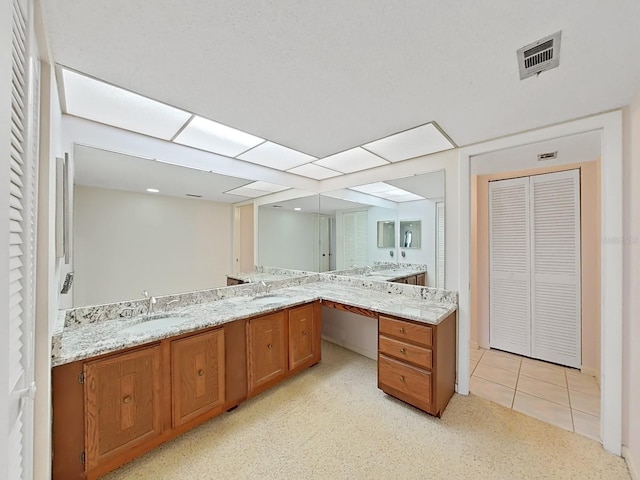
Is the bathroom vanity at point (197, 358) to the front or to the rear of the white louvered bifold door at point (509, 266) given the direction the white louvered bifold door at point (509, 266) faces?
to the front

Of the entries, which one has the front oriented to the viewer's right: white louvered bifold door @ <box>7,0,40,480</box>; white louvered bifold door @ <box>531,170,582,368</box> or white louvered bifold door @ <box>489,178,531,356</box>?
white louvered bifold door @ <box>7,0,40,480</box>

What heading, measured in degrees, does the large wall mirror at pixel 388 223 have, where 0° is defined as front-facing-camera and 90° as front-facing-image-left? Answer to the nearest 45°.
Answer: approximately 45°

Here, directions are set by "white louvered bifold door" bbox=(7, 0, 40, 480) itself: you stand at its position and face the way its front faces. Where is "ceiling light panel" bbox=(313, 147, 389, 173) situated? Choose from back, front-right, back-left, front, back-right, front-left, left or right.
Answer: front

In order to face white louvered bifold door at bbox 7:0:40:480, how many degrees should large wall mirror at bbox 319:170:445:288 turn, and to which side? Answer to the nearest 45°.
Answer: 0° — it already faces it

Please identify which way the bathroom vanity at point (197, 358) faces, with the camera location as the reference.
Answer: facing the viewer and to the right of the viewer

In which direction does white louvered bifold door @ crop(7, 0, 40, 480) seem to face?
to the viewer's right

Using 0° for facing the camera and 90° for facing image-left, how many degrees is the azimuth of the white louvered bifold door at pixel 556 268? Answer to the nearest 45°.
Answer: approximately 45°

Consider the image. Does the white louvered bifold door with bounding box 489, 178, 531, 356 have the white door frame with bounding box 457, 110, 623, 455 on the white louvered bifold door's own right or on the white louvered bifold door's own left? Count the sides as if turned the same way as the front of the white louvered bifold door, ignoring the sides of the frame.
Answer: on the white louvered bifold door's own left

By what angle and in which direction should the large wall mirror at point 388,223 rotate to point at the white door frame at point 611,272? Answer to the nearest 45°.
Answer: approximately 90° to its left

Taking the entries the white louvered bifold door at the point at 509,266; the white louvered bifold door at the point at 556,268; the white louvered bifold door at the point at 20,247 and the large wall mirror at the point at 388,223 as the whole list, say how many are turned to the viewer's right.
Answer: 1

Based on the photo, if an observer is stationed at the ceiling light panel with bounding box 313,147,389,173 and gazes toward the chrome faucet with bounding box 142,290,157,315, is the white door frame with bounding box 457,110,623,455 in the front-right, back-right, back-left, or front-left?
back-left

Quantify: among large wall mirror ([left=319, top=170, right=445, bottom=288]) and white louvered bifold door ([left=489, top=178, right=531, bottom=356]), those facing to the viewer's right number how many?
0
